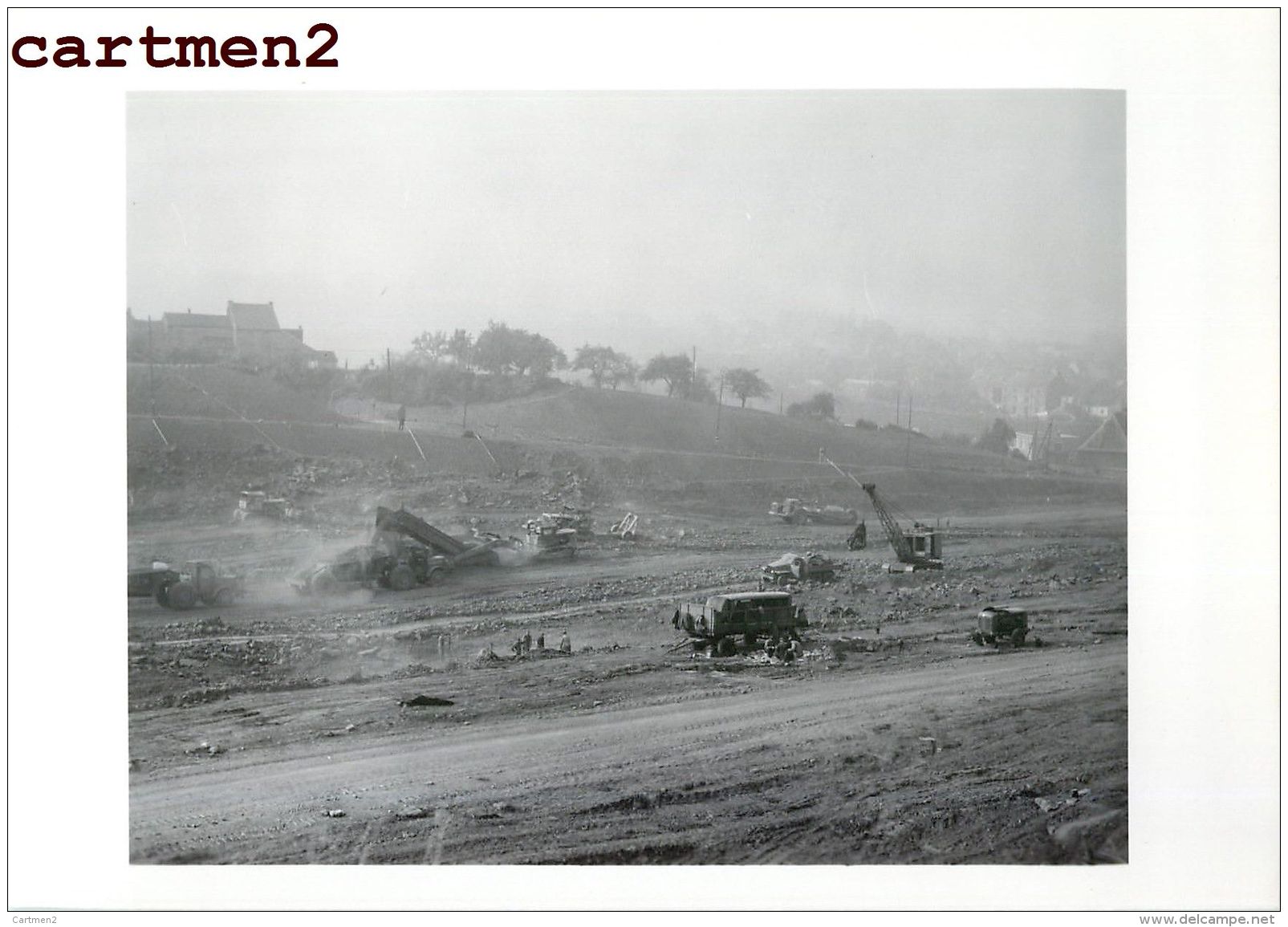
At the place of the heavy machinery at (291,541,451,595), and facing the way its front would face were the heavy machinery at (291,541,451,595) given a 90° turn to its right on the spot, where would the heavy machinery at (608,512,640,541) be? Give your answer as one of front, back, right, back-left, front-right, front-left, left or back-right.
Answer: back-left

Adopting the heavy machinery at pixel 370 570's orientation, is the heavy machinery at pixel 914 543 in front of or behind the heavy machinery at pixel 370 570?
behind

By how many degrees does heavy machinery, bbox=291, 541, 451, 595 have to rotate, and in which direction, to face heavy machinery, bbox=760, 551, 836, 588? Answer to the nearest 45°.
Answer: approximately 180°

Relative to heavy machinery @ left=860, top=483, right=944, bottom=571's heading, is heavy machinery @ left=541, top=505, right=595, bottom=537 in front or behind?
in front

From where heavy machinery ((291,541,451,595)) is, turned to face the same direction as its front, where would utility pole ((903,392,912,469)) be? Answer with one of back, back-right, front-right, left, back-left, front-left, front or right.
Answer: front-left

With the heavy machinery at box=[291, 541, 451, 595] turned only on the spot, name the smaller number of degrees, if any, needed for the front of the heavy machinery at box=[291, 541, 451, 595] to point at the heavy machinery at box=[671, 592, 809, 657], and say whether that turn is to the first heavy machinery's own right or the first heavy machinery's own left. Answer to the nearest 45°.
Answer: approximately 45° to the first heavy machinery's own right

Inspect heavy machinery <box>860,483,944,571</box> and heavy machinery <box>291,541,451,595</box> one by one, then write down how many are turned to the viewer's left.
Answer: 1

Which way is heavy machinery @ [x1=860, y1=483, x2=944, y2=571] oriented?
to the viewer's left
